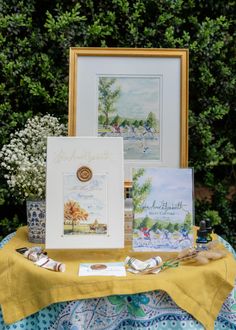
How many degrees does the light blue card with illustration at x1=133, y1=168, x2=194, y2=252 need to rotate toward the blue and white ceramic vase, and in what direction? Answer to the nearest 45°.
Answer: approximately 90° to its right

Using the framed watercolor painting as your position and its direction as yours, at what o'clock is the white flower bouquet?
The white flower bouquet is roughly at 3 o'clock from the framed watercolor painting.

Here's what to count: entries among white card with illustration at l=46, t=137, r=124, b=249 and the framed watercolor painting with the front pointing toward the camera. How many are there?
2

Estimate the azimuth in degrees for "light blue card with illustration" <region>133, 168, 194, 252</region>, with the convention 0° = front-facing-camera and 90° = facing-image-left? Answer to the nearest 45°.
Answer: approximately 0°

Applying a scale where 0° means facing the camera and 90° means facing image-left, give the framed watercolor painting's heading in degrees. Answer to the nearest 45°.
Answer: approximately 0°
